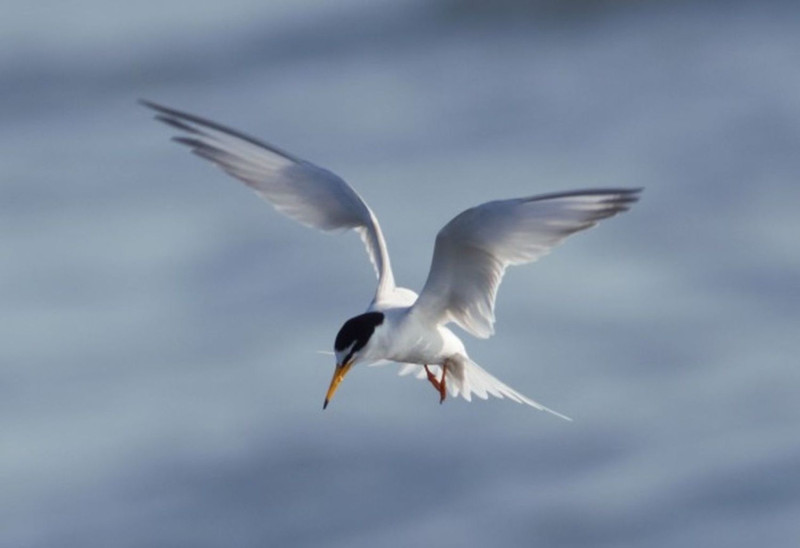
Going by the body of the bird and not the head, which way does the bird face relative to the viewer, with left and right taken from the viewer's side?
facing the viewer and to the left of the viewer
